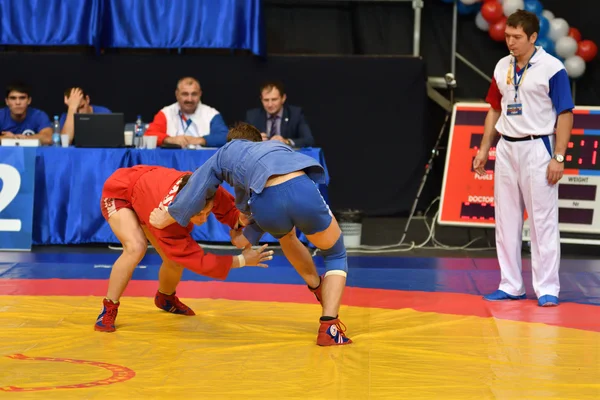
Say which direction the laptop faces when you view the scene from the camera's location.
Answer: facing away from the viewer

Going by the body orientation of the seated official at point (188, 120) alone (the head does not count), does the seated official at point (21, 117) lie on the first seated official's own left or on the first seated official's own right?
on the first seated official's own right

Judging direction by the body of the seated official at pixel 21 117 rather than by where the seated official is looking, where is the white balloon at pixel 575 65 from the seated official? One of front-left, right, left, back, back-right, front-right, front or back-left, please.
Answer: left

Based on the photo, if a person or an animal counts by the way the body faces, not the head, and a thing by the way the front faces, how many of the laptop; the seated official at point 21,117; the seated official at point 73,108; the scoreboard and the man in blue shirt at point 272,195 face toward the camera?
3

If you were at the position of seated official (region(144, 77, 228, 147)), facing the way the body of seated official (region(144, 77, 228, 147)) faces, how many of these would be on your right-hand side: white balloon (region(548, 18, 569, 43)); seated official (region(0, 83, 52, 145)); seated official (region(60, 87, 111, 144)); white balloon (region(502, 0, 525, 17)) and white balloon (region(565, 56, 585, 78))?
2

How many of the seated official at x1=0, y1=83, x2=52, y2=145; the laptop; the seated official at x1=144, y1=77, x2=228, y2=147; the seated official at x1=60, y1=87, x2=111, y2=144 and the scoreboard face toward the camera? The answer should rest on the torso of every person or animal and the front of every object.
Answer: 4

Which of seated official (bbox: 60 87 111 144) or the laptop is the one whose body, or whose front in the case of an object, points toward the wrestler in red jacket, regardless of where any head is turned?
the seated official

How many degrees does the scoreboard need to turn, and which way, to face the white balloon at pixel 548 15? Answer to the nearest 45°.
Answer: approximately 180°

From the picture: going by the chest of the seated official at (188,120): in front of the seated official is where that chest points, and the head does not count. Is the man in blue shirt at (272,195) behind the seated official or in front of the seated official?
in front

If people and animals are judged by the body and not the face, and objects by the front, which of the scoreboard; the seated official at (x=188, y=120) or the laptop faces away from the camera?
the laptop

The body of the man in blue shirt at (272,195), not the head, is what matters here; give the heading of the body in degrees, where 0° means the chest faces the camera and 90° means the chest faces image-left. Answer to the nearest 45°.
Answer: approximately 135°

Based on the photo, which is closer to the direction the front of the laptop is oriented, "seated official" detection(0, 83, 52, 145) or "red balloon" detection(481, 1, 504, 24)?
the seated official

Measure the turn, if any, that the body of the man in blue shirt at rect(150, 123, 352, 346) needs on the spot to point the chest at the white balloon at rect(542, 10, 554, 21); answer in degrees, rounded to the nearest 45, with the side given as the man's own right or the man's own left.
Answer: approximately 90° to the man's own right
